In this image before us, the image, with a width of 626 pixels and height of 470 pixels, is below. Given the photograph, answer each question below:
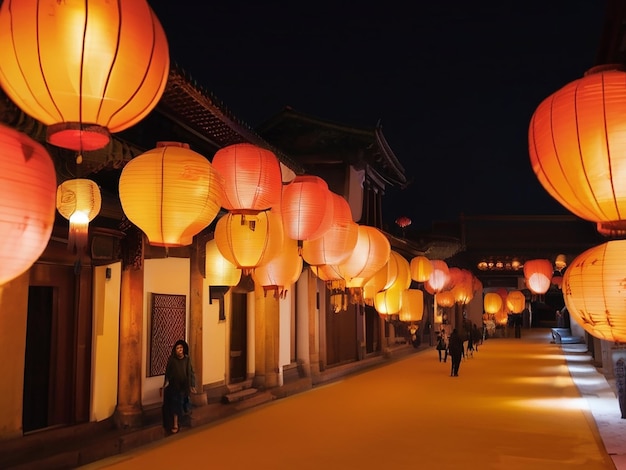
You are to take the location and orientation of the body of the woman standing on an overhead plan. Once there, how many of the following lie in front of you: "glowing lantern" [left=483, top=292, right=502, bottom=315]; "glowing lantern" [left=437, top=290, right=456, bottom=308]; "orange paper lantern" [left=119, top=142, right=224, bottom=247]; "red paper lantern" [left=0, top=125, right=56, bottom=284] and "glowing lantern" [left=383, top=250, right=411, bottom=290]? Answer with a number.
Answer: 2

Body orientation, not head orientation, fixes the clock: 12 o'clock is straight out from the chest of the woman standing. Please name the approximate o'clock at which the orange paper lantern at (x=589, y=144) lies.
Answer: The orange paper lantern is roughly at 11 o'clock from the woman standing.

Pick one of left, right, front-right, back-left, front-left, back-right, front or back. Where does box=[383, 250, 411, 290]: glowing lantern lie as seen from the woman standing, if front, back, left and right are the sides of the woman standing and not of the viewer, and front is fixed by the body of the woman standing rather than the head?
back-left

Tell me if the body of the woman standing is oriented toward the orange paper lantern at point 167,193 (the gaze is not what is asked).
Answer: yes

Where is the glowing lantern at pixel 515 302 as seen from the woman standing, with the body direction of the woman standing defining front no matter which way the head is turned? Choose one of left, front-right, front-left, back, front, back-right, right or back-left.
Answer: back-left

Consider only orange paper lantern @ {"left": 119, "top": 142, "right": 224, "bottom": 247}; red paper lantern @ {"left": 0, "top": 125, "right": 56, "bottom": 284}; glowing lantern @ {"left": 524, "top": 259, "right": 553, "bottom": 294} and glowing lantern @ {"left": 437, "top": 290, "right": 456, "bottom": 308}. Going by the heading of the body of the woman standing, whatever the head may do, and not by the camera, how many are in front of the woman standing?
2

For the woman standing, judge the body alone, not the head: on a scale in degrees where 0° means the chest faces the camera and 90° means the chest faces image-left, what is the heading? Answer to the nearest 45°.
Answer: approximately 0°

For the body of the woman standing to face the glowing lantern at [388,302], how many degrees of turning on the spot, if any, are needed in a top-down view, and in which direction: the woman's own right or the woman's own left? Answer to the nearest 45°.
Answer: approximately 135° to the woman's own left

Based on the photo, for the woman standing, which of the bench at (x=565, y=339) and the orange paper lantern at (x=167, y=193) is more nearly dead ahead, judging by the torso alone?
the orange paper lantern

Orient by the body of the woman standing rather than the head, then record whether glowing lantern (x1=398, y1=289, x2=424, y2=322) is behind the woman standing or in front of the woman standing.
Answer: behind

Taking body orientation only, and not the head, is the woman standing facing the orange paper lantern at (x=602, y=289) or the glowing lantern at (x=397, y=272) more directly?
the orange paper lantern
